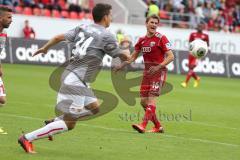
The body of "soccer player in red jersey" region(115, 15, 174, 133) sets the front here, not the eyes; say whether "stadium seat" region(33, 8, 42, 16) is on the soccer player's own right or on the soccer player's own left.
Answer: on the soccer player's own right

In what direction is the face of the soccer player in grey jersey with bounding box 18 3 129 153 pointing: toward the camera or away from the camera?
away from the camera

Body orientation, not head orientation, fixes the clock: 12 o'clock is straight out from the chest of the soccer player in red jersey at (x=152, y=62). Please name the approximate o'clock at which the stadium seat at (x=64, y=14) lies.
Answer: The stadium seat is roughly at 4 o'clock from the soccer player in red jersey.

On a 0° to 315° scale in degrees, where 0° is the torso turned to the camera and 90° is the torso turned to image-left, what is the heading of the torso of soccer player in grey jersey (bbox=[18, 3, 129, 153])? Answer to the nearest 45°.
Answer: approximately 225°

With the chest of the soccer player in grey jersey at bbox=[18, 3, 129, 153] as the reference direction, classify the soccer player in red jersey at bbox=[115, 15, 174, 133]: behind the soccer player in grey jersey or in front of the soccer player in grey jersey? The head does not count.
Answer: in front

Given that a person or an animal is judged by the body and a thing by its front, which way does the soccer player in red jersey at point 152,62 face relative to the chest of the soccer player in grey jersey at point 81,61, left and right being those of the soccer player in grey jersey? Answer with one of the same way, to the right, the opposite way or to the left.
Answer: the opposite way

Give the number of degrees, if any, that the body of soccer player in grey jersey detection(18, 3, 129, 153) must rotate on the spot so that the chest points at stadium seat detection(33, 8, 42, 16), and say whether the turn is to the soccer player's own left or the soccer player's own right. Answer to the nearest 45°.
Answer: approximately 45° to the soccer player's own left

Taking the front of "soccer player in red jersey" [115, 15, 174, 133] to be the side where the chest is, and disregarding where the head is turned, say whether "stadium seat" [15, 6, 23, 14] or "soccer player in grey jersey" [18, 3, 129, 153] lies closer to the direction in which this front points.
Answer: the soccer player in grey jersey

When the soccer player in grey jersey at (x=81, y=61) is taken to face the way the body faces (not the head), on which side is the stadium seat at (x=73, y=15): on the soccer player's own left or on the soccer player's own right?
on the soccer player's own left

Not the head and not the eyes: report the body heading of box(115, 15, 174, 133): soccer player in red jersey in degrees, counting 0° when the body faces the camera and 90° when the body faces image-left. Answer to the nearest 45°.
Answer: approximately 45°
